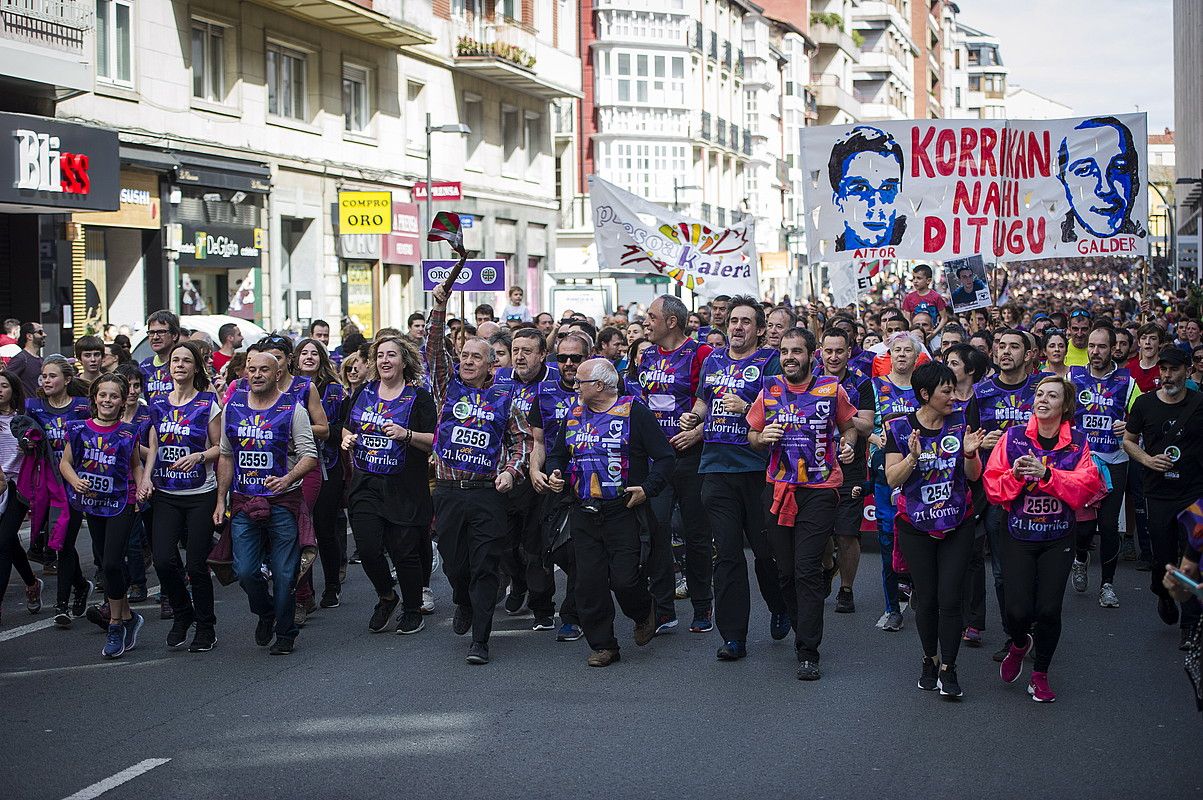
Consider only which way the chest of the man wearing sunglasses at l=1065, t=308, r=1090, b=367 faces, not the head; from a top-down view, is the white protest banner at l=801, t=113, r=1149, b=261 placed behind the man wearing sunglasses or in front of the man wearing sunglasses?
behind

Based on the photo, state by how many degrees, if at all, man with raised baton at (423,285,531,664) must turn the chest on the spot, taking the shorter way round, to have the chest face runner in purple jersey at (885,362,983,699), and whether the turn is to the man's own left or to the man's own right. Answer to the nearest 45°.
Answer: approximately 45° to the man's own left

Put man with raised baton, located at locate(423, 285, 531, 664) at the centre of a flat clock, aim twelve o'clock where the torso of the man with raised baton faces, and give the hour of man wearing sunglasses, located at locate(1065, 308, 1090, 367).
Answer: The man wearing sunglasses is roughly at 8 o'clock from the man with raised baton.

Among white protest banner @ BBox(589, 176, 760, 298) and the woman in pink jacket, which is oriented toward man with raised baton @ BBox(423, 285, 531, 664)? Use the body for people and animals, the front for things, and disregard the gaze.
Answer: the white protest banner

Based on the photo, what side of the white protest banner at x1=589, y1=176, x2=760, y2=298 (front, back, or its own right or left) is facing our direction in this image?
front

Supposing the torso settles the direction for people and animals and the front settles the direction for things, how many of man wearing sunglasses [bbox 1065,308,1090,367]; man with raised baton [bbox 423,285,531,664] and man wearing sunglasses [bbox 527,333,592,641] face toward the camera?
3

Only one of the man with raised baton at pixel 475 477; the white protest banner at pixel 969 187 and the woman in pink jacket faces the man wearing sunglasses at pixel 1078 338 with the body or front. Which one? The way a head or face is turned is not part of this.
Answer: the white protest banner

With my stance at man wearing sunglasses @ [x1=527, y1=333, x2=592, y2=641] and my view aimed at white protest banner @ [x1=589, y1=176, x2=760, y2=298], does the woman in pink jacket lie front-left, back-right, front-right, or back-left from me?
back-right

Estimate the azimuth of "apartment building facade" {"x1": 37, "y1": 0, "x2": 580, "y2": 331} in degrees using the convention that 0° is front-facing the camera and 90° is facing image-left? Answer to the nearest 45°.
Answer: approximately 315°

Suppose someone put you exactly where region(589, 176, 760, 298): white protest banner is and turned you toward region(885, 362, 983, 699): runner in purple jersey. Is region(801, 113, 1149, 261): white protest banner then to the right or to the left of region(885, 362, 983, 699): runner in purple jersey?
left

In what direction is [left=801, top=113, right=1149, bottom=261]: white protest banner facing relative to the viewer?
toward the camera

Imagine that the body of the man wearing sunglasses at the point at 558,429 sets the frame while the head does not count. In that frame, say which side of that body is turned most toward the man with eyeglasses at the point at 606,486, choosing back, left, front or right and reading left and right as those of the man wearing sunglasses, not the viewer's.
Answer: front

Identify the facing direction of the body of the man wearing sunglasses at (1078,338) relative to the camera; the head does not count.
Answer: toward the camera

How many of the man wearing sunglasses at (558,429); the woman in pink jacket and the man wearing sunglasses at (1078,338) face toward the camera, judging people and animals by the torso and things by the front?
3

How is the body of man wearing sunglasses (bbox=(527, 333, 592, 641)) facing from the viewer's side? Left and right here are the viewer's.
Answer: facing the viewer
